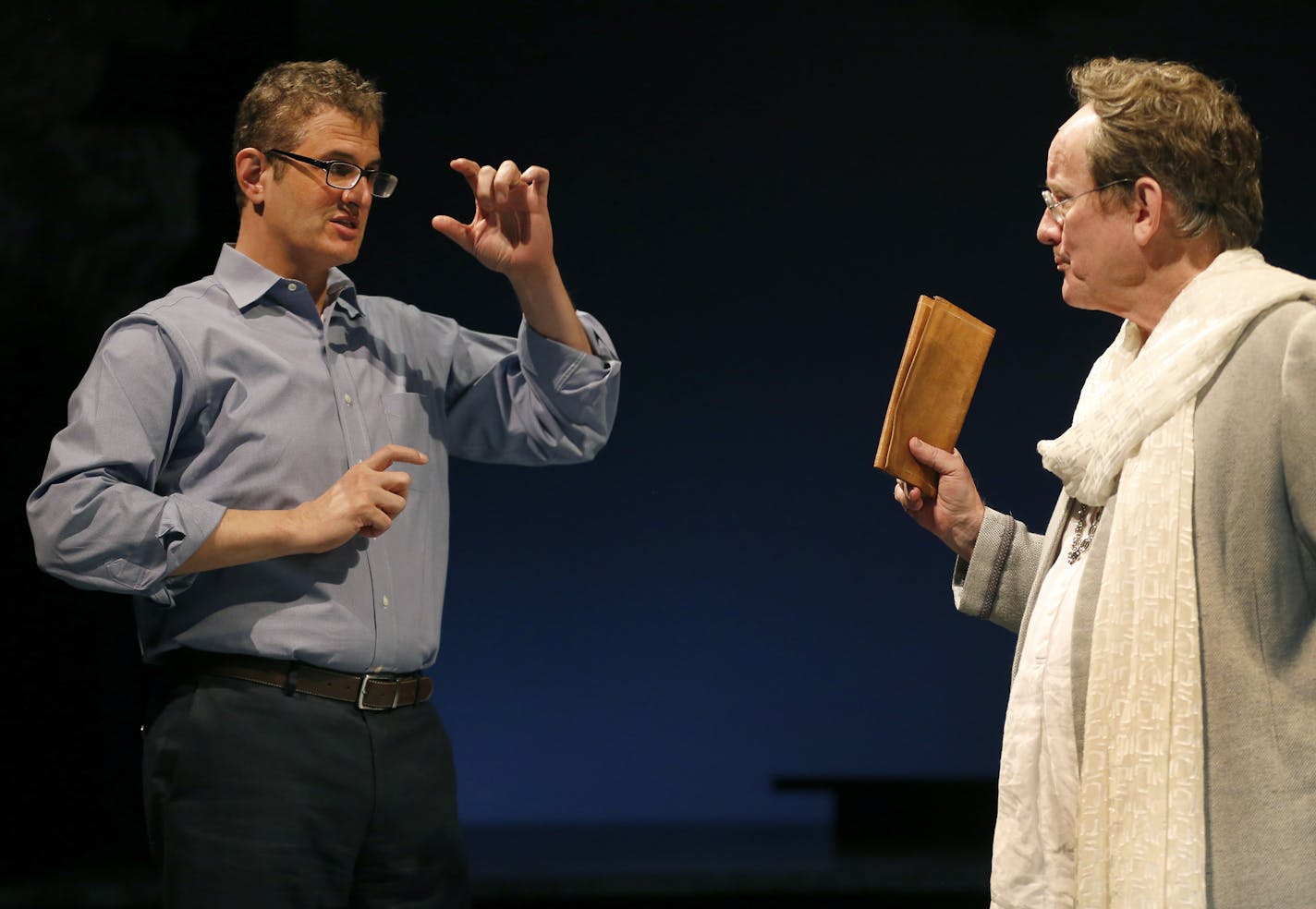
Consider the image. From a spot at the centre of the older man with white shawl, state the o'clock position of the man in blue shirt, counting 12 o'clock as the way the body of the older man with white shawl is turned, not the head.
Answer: The man in blue shirt is roughly at 12 o'clock from the older man with white shawl.

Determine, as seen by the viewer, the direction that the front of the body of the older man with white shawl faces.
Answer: to the viewer's left

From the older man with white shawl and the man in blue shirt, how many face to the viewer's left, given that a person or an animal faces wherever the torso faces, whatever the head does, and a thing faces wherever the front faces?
1

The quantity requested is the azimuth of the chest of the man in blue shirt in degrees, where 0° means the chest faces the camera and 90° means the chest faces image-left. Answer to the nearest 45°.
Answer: approximately 315°

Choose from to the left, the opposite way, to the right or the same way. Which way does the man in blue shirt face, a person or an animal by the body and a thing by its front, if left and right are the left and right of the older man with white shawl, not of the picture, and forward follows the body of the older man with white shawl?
the opposite way

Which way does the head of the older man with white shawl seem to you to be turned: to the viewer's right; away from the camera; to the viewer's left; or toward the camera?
to the viewer's left

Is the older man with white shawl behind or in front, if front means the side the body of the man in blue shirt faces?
in front
